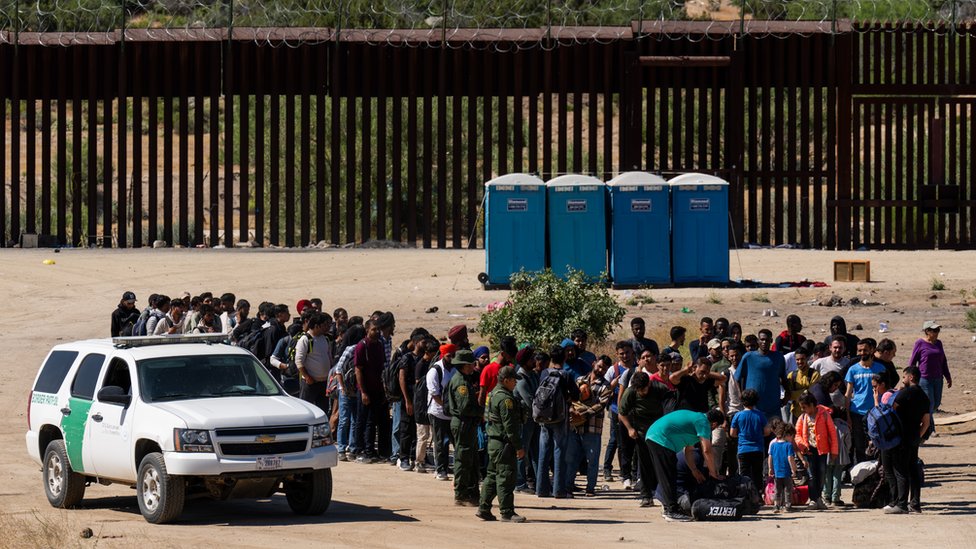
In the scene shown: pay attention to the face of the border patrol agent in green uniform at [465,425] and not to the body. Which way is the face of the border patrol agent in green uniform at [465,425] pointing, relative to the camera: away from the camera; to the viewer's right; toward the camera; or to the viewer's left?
to the viewer's right

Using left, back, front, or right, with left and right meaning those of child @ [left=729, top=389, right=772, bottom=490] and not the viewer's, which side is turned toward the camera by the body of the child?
back

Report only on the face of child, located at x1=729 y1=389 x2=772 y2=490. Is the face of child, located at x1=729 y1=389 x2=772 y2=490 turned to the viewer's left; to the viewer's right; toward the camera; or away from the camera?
away from the camera

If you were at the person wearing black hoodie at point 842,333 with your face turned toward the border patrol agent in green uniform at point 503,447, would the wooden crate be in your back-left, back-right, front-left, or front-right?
back-right

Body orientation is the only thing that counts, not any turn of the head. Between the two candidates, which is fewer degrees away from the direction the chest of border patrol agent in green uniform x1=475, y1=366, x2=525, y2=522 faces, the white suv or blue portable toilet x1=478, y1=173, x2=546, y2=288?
the blue portable toilet

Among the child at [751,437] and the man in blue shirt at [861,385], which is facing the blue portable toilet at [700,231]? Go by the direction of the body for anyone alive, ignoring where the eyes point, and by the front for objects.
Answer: the child

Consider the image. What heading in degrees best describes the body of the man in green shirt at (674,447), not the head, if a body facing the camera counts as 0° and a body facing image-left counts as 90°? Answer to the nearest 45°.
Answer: approximately 270°
